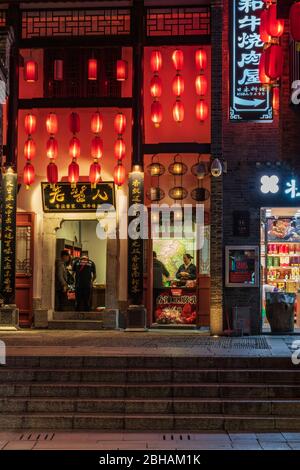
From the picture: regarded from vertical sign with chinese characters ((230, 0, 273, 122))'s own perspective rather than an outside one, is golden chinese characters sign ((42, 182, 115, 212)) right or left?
on its right

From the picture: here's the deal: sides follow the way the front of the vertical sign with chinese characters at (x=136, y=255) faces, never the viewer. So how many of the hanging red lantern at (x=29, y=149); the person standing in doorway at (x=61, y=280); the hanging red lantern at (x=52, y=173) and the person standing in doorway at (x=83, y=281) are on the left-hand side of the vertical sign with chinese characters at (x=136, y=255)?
0

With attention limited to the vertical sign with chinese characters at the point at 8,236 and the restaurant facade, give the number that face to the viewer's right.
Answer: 0

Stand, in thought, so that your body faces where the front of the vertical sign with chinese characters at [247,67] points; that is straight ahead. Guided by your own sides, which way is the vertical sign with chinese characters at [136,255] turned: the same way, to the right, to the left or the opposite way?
the same way

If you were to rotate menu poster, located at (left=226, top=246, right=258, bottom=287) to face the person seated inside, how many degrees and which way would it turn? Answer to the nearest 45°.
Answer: approximately 135° to its right

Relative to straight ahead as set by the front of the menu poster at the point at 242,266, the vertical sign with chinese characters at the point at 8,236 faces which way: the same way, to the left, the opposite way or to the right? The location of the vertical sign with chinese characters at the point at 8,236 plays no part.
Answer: the same way

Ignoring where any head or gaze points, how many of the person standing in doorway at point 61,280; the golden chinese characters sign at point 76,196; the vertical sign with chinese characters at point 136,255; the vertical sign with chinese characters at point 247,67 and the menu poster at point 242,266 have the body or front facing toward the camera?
4

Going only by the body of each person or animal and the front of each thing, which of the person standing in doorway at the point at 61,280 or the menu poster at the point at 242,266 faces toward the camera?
the menu poster

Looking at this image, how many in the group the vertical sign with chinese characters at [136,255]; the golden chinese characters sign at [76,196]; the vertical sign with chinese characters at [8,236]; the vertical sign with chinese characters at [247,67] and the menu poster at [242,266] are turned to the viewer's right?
0

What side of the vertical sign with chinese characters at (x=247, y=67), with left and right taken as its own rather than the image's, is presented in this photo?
front

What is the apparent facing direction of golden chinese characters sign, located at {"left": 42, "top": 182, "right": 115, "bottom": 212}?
toward the camera

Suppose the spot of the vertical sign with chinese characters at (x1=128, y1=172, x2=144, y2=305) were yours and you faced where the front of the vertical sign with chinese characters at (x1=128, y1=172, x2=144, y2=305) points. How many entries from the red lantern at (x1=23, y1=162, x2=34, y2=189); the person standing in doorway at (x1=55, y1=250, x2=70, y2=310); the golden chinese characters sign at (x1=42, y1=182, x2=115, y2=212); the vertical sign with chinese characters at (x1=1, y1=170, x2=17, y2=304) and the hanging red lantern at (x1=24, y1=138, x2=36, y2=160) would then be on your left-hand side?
0

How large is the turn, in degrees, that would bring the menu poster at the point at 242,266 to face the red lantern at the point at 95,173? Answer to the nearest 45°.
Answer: approximately 90° to its right

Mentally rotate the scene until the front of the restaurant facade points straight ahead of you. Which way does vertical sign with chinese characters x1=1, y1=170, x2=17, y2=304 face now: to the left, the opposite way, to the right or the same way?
the same way

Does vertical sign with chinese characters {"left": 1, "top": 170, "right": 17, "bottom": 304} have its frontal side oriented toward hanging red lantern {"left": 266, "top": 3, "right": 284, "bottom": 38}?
no

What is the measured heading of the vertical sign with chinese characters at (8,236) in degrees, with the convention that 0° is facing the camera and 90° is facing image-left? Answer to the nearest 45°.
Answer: approximately 0°
